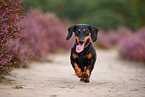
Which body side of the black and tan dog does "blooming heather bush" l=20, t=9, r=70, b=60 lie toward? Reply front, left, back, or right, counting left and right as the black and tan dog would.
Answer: back

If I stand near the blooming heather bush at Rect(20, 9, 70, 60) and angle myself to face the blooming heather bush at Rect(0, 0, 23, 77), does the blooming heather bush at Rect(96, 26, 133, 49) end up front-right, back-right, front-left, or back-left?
back-left

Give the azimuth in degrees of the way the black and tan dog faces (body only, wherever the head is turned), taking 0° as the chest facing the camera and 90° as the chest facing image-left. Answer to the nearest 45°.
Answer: approximately 0°

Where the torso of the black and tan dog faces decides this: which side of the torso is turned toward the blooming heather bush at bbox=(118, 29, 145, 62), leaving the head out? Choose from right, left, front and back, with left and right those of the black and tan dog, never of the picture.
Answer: back

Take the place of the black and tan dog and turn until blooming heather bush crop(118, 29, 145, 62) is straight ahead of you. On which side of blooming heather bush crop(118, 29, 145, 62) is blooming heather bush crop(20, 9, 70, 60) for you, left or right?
left

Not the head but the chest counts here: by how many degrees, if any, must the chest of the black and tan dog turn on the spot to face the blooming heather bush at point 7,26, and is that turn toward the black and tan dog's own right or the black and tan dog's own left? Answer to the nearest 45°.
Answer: approximately 90° to the black and tan dog's own right

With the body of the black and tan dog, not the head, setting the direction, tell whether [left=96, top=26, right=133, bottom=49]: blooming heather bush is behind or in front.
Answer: behind
